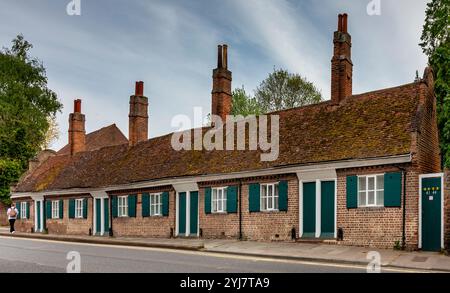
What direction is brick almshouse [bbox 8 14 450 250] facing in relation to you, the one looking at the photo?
facing the viewer and to the left of the viewer

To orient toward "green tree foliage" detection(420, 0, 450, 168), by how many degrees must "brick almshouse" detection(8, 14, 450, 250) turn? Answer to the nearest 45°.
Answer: approximately 90° to its left

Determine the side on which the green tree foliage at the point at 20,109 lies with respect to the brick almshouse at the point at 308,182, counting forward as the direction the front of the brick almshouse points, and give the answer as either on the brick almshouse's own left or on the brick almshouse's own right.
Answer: on the brick almshouse's own right
